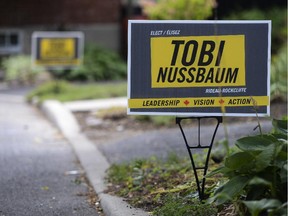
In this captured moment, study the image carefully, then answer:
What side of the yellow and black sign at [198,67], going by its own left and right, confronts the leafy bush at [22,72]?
back

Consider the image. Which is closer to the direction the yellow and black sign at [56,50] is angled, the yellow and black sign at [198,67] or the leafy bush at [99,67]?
the yellow and black sign

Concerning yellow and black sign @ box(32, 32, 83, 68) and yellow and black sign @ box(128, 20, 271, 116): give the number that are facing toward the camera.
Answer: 2

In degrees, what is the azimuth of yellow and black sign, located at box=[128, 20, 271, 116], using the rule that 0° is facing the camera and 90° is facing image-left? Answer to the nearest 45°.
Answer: approximately 0°

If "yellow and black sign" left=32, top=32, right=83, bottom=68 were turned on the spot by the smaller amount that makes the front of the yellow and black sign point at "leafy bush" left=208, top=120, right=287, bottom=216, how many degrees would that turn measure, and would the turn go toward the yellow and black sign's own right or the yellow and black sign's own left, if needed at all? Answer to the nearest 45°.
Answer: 0° — it already faces it

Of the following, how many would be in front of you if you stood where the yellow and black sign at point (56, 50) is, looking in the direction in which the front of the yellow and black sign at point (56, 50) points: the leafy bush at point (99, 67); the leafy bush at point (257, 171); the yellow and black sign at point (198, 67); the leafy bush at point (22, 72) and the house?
2

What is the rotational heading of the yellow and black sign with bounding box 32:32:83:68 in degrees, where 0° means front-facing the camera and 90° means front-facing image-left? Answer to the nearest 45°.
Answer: approximately 0°

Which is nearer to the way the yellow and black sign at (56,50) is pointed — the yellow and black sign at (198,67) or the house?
the yellow and black sign

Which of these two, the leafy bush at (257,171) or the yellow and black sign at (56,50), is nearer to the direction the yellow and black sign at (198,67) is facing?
the leafy bush

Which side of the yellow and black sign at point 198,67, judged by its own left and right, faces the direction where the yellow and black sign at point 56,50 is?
back

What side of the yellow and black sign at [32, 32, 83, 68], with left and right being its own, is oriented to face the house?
back

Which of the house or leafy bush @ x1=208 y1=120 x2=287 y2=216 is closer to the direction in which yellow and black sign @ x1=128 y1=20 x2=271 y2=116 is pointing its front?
the leafy bush
